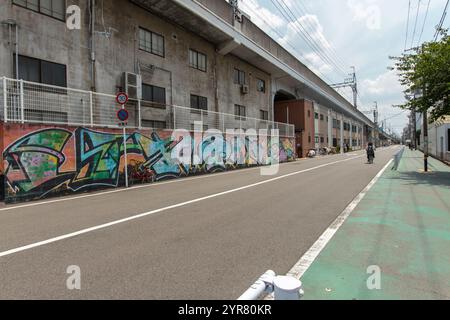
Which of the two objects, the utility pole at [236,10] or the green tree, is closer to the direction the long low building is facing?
the green tree

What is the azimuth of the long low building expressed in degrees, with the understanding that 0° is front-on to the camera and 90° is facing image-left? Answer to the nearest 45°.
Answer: approximately 315°

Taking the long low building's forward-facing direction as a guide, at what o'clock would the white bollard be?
The white bollard is roughly at 1 o'clock from the long low building.

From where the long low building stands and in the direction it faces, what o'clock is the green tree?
The green tree is roughly at 11 o'clock from the long low building.
